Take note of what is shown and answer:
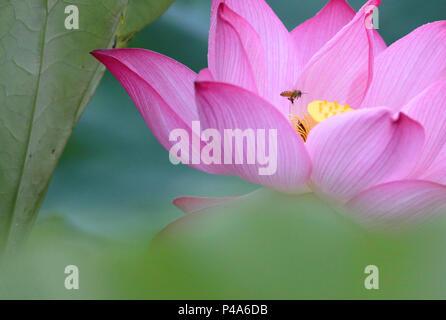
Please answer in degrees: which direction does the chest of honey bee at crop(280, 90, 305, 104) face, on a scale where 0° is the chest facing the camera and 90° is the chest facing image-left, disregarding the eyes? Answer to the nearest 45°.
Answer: approximately 270°
